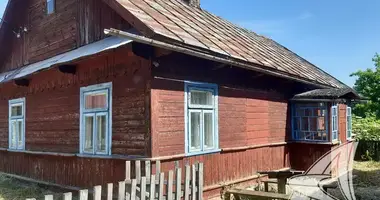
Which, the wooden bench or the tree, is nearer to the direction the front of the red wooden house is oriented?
the wooden bench

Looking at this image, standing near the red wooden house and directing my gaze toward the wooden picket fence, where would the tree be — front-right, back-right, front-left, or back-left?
back-left

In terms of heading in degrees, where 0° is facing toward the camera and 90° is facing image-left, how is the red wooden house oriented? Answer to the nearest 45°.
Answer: approximately 315°

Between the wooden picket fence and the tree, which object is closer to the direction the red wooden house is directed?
the wooden picket fence

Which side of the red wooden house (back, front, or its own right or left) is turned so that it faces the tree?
left

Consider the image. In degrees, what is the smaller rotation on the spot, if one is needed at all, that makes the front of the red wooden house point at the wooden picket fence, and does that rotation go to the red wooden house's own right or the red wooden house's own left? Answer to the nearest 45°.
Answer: approximately 45° to the red wooden house's own right
